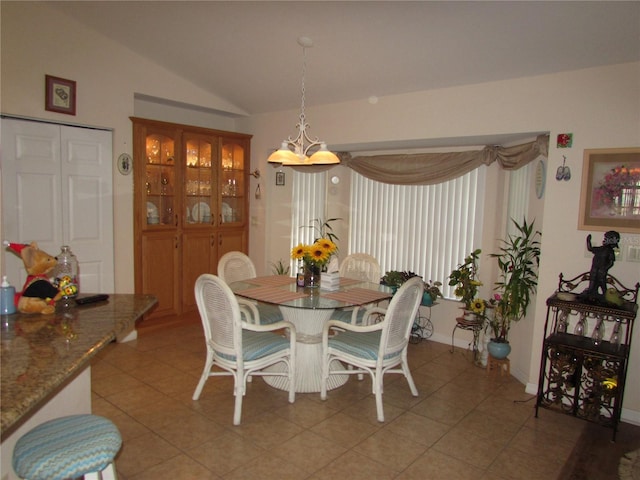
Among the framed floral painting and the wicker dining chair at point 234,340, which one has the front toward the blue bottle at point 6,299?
the framed floral painting

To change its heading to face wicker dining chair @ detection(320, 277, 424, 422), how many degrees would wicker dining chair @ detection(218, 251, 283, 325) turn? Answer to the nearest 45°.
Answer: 0° — it already faces it

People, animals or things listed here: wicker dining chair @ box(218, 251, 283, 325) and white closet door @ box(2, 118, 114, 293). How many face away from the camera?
0

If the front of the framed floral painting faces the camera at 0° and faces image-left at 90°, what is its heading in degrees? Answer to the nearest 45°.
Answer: approximately 45°

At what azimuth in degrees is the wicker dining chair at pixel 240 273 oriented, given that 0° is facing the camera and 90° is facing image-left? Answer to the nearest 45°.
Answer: approximately 315°

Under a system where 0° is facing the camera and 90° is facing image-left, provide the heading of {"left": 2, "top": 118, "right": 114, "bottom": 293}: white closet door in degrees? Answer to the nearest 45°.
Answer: approximately 315°

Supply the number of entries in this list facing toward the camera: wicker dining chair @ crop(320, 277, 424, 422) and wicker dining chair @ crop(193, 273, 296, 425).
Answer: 0

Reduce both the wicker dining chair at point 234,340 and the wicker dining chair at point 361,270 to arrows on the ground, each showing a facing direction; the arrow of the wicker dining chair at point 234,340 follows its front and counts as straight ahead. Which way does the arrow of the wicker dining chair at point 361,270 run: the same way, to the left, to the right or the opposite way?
the opposite way

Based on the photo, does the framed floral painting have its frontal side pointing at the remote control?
yes
